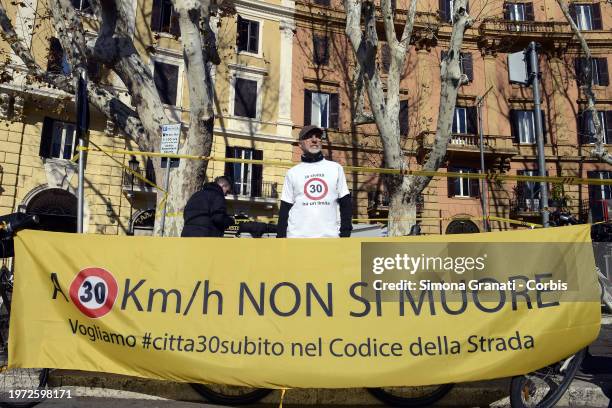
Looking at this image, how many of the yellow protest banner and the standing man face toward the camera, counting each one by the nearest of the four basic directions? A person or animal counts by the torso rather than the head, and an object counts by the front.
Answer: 2

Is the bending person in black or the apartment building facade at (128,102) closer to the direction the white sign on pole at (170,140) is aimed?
the bending person in black

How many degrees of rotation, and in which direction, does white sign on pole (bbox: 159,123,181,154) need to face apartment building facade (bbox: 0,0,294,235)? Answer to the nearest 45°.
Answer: approximately 180°

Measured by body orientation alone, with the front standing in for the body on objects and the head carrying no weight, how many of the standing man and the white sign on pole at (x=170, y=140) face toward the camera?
2

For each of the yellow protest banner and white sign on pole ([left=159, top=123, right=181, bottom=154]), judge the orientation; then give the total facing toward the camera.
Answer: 2

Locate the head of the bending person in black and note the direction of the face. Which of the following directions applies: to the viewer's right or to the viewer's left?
to the viewer's right

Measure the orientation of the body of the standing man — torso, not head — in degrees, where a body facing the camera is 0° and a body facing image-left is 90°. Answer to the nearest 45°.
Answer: approximately 0°

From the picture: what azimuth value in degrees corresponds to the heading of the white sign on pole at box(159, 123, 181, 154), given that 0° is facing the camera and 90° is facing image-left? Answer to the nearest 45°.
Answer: approximately 0°
